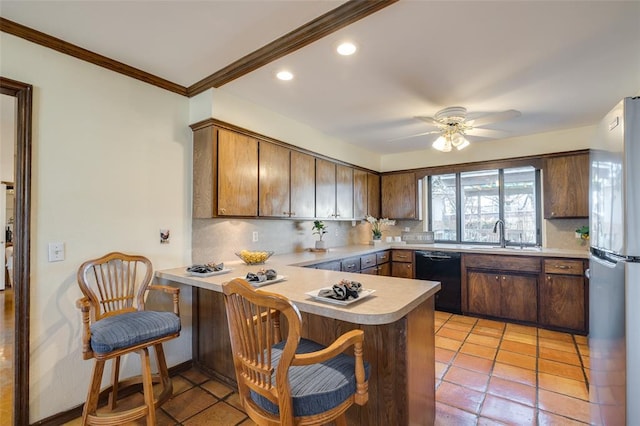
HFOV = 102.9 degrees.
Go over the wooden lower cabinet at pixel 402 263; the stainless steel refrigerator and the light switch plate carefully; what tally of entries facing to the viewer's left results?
1

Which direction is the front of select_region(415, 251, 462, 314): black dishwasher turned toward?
toward the camera

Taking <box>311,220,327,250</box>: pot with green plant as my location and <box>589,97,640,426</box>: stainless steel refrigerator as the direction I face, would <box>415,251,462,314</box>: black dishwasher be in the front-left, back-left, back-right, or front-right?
front-left

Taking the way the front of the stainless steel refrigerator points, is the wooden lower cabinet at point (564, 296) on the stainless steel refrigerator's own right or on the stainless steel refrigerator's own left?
on the stainless steel refrigerator's own right

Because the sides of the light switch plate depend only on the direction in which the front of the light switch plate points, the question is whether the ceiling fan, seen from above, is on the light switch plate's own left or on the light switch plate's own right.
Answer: on the light switch plate's own left

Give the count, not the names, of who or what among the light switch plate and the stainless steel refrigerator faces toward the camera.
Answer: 1

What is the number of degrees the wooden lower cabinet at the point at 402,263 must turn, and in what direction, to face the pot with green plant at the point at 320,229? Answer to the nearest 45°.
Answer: approximately 45° to its right

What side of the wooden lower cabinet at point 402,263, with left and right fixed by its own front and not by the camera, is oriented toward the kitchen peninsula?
front

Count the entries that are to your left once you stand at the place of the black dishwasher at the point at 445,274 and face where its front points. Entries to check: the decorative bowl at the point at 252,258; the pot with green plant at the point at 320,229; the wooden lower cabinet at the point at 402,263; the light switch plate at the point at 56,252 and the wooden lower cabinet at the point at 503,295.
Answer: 1

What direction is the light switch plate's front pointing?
toward the camera

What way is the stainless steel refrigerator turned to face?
to the viewer's left

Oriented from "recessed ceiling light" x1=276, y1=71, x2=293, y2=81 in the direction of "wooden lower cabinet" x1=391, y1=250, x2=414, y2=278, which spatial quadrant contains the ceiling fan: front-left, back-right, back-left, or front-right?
front-right

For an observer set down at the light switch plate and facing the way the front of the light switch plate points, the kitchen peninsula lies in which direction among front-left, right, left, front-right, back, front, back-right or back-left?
front-left

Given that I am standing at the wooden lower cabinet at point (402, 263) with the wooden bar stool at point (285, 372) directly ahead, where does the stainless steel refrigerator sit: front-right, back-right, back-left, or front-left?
front-left

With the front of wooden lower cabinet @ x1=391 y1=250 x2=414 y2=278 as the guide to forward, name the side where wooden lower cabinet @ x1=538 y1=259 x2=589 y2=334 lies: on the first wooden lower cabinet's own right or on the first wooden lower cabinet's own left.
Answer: on the first wooden lower cabinet's own left
